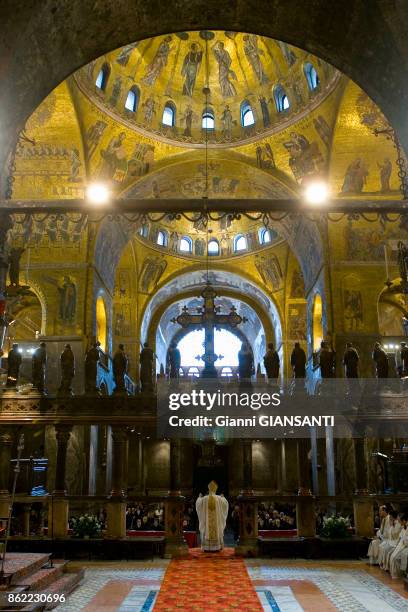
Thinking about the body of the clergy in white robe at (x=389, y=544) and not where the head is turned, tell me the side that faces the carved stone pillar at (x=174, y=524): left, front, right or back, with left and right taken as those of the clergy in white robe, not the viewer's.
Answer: front

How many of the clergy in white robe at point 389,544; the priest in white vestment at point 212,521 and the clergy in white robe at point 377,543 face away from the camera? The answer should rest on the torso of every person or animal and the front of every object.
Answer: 1

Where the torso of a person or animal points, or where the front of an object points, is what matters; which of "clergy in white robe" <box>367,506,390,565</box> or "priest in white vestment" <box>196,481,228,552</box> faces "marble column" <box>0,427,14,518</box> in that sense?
the clergy in white robe

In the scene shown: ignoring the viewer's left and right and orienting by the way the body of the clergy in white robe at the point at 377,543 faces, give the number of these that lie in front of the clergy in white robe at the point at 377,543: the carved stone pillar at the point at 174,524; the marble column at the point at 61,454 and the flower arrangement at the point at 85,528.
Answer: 3

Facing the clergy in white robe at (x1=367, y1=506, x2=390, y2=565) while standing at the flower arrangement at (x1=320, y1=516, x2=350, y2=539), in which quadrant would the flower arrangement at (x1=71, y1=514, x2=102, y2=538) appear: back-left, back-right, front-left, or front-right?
back-right

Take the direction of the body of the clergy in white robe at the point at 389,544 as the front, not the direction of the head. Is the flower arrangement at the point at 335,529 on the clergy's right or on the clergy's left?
on the clergy's right

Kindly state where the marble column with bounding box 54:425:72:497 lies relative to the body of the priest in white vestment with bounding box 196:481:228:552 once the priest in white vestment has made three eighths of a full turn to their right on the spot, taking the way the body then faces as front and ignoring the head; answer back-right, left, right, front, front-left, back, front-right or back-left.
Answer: back-right

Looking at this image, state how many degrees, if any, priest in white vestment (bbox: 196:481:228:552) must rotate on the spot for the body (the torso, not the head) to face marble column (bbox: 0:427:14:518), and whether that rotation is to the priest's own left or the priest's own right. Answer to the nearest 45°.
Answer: approximately 90° to the priest's own left

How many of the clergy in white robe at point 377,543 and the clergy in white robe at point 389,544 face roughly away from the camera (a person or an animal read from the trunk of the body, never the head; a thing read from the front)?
0

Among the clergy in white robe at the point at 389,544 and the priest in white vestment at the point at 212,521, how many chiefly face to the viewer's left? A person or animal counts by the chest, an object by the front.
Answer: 1

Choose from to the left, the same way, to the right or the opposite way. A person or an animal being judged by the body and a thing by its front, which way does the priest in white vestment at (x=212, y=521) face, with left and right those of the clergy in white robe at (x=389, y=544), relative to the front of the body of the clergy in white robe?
to the right

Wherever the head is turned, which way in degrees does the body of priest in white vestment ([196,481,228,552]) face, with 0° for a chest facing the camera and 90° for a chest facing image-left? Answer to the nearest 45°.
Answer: approximately 180°

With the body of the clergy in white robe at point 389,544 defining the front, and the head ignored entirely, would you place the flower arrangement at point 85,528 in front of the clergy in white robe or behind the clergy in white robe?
in front

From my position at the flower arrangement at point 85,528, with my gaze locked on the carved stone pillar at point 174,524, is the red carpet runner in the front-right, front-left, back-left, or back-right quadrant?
front-right

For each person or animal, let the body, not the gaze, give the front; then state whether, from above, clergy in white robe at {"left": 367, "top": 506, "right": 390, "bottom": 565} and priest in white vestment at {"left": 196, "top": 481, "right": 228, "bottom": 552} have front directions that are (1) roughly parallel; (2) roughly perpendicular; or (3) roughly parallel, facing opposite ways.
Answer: roughly perpendicular

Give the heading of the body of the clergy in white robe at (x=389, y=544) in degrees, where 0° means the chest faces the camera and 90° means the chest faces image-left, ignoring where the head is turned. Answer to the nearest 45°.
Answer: approximately 90°
